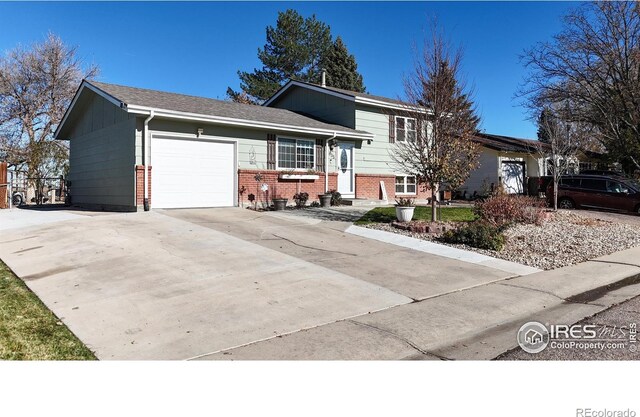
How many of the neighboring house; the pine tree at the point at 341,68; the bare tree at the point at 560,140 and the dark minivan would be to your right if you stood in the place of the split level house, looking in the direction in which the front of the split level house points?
0

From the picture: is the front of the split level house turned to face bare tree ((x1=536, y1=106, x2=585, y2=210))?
no

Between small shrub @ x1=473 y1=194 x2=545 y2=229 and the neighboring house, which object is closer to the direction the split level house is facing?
the small shrub

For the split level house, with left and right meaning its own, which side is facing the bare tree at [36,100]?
back

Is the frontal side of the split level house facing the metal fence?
no

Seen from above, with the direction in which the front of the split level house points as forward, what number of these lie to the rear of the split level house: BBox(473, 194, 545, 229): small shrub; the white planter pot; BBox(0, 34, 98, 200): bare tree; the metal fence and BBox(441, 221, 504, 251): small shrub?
2

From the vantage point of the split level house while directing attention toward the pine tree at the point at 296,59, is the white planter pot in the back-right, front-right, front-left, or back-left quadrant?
back-right

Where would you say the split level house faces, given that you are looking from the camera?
facing the viewer and to the right of the viewer

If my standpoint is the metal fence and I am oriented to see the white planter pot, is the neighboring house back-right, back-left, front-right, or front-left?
front-left

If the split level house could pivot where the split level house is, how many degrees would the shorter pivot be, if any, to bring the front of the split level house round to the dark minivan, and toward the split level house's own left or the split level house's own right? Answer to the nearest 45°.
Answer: approximately 45° to the split level house's own left

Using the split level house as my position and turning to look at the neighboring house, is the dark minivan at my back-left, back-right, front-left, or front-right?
front-right

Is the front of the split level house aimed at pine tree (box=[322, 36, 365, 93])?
no

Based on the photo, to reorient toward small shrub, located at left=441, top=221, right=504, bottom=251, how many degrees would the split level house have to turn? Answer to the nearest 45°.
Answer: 0° — it already faces it

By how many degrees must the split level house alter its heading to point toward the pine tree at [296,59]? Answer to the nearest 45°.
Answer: approximately 135° to its left

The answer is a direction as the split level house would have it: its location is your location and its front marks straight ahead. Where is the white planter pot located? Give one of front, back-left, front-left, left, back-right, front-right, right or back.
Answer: front

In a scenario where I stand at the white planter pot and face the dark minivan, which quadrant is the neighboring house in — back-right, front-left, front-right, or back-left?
front-left
